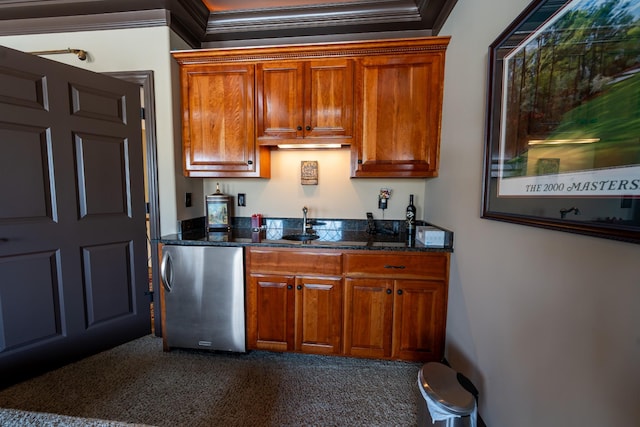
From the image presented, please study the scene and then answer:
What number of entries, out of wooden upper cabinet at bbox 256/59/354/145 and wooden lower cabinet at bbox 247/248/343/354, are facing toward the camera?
2

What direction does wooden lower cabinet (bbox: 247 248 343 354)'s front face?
toward the camera

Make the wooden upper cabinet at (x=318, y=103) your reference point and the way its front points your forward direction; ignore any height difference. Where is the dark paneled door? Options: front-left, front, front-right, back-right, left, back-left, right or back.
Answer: right

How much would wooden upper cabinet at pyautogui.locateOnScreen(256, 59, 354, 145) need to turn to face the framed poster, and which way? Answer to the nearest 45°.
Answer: approximately 45° to its left

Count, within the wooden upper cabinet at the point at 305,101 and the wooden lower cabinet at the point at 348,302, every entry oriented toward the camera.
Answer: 2

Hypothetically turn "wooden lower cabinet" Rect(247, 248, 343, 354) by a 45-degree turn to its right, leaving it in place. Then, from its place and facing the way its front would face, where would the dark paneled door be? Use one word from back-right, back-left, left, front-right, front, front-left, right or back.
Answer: front-right

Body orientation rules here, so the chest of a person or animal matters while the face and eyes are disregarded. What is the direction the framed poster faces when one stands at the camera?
facing the viewer and to the left of the viewer

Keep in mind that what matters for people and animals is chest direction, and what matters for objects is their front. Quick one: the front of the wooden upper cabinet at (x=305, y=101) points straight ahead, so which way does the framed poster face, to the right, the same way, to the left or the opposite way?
to the right

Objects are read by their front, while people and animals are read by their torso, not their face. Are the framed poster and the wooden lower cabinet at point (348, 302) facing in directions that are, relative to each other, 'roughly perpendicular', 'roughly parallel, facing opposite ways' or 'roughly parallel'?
roughly perpendicular

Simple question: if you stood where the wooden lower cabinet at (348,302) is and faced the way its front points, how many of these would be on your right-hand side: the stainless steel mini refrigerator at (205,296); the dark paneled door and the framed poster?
2

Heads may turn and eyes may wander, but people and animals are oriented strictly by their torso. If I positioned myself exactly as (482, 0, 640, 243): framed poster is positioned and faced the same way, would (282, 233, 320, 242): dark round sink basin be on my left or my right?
on my right

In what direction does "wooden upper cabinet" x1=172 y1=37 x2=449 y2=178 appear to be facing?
toward the camera

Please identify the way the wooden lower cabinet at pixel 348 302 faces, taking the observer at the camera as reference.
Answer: facing the viewer

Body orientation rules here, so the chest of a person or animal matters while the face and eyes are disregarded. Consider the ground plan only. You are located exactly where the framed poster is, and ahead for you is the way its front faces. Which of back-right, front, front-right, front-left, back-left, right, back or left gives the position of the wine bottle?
right
